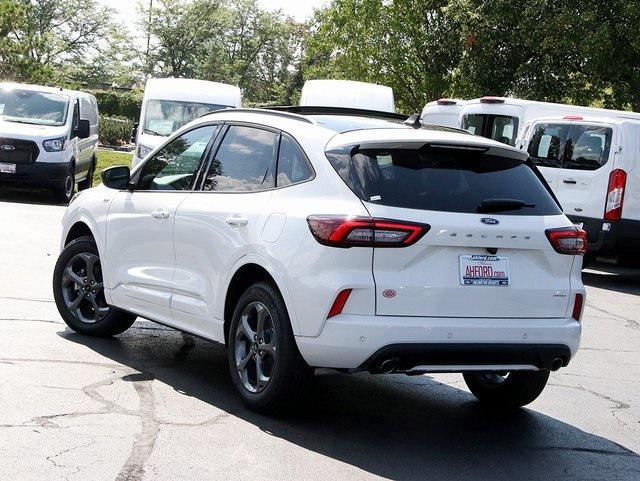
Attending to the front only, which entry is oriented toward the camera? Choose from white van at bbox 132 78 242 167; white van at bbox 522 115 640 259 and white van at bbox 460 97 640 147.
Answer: white van at bbox 132 78 242 167

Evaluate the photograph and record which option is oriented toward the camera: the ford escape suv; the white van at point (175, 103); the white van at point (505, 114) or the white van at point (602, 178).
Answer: the white van at point (175, 103)

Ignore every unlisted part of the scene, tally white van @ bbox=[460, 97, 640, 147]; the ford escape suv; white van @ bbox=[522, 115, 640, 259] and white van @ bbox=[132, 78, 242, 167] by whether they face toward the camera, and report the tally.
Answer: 1

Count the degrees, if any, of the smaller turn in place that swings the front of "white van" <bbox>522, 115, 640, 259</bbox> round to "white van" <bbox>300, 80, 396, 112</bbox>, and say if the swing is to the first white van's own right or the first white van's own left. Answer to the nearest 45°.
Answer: approximately 90° to the first white van's own left

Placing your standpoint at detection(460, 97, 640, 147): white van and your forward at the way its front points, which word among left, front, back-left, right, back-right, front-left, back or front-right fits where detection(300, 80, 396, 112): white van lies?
left

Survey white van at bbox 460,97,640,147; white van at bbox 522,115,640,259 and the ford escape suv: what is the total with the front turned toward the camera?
0

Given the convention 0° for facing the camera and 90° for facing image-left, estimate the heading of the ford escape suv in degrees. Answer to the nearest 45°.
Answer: approximately 135°

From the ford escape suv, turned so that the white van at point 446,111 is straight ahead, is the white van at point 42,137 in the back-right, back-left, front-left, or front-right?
front-left

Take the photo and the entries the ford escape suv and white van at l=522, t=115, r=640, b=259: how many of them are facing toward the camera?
0

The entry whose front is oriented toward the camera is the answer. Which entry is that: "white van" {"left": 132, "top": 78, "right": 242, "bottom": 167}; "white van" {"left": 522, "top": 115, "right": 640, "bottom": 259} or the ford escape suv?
"white van" {"left": 132, "top": 78, "right": 242, "bottom": 167}

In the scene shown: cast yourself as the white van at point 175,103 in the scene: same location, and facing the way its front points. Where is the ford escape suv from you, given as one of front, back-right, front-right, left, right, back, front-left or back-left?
front

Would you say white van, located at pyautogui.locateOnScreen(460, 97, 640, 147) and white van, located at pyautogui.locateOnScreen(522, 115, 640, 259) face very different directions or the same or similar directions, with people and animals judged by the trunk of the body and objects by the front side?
same or similar directions

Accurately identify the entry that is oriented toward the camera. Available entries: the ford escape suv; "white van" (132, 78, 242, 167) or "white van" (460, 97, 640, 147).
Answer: "white van" (132, 78, 242, 167)

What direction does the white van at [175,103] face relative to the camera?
toward the camera

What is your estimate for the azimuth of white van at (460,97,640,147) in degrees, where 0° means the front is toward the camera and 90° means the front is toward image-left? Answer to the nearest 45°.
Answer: approximately 225°
